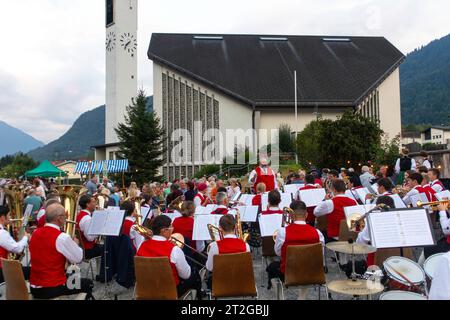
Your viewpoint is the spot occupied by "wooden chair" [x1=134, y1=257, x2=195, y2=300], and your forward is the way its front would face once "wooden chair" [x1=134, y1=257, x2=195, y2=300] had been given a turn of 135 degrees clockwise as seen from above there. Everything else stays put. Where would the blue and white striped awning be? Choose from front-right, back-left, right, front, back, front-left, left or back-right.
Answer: back

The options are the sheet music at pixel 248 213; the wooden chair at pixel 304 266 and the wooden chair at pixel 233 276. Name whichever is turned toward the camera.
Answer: the sheet music

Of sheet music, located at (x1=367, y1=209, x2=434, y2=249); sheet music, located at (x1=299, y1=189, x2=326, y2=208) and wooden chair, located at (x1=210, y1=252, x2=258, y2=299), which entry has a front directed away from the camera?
the wooden chair

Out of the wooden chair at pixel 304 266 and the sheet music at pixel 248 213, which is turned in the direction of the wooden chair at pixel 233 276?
the sheet music

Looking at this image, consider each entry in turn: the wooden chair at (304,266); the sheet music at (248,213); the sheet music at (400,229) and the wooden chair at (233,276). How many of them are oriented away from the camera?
2

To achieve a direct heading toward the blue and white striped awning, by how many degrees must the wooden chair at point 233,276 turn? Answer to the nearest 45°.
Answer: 0° — it already faces it

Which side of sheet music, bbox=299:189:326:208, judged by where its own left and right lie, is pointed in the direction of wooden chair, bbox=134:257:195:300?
front

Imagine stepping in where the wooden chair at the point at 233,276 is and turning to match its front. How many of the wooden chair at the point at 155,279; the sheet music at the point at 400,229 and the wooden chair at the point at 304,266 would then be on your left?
1

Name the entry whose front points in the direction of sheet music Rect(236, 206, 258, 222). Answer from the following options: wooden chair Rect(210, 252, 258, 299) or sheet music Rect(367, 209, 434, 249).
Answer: the wooden chair

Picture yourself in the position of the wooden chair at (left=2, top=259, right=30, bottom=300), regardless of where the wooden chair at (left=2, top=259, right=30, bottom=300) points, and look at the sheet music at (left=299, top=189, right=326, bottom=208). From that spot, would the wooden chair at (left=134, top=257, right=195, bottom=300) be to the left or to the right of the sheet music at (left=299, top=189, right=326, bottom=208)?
right

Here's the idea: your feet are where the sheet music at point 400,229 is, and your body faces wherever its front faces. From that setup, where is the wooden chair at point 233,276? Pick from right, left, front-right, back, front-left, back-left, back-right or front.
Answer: right

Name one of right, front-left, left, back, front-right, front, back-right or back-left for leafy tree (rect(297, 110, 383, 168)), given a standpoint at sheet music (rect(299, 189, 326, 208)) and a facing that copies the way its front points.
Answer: back

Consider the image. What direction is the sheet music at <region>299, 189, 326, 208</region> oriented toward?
toward the camera

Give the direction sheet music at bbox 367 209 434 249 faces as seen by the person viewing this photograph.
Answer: facing the viewer

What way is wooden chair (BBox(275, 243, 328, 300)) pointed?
away from the camera

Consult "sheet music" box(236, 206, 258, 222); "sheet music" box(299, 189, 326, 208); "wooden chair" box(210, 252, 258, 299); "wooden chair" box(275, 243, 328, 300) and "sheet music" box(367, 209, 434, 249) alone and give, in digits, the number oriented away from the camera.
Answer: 2

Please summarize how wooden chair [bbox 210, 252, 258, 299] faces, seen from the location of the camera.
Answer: facing away from the viewer

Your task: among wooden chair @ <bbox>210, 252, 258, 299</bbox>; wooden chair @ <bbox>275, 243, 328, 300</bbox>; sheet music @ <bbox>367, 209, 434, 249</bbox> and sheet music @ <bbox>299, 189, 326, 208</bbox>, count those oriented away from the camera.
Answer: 2

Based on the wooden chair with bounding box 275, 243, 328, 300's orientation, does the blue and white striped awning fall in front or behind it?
in front

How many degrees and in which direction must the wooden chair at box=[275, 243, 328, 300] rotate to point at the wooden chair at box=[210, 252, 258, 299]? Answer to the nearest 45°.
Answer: approximately 135° to its left

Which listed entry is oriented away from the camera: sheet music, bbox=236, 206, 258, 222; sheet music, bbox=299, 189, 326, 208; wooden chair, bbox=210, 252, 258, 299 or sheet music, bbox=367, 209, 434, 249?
the wooden chair

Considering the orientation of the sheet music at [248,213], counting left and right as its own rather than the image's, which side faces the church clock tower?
back
